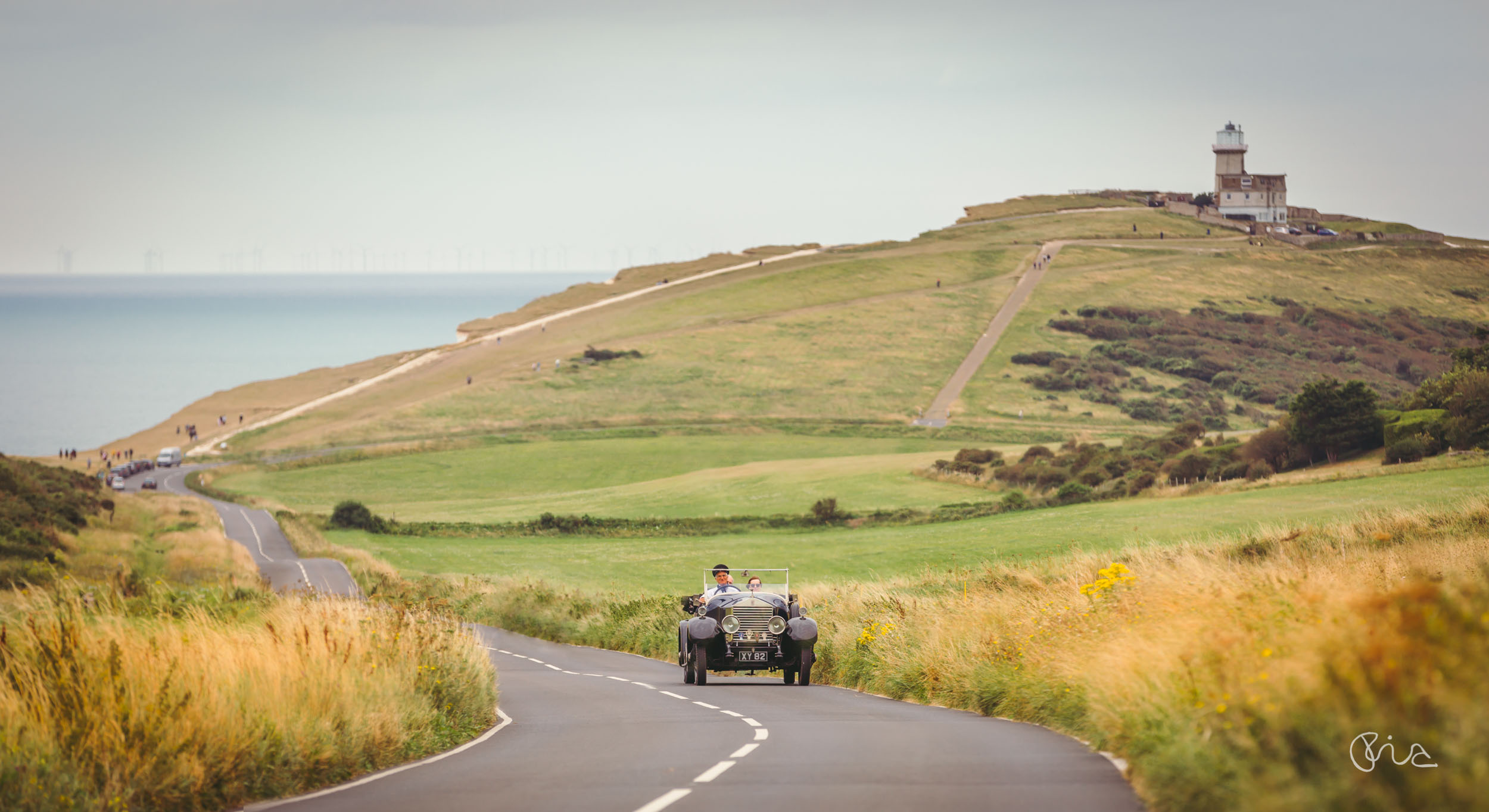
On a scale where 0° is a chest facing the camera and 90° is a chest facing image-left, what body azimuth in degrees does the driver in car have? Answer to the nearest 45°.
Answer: approximately 0°

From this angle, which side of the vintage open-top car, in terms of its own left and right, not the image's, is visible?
front

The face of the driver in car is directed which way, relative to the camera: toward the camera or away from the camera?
toward the camera
